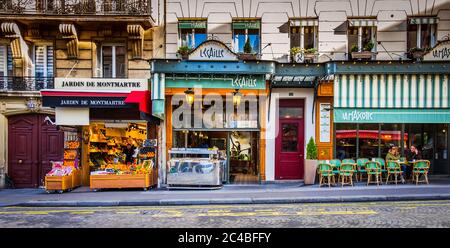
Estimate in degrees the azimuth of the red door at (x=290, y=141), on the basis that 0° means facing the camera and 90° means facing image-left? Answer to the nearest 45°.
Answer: approximately 0°

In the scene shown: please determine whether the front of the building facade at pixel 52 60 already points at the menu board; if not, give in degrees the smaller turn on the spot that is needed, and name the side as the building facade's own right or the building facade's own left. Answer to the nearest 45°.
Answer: approximately 90° to the building facade's own left

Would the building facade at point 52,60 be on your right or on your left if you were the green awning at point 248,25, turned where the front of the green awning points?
on your right

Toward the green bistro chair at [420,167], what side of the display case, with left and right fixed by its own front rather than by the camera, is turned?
left
